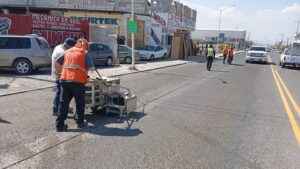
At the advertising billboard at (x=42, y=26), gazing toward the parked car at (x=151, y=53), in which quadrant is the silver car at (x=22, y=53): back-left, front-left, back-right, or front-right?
back-right

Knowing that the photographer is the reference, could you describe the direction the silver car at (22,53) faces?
facing to the left of the viewer

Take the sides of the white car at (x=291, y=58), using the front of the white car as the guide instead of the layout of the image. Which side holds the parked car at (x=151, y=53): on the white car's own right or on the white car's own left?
on the white car's own left

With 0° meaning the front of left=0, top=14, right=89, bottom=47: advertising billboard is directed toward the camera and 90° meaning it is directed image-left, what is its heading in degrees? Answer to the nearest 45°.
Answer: approximately 315°

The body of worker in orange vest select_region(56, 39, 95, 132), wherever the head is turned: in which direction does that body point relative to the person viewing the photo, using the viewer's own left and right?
facing away from the viewer and to the right of the viewer

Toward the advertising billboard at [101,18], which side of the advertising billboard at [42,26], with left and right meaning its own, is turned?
left

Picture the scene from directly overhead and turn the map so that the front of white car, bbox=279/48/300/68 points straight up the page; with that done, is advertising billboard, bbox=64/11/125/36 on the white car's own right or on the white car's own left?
on the white car's own left

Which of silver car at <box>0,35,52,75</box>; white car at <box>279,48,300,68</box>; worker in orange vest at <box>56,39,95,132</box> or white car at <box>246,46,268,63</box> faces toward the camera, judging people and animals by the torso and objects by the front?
white car at <box>246,46,268,63</box>

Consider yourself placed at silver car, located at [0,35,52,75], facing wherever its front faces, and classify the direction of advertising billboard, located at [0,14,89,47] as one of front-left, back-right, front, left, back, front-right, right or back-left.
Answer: right

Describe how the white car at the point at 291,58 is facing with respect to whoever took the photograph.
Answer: facing away from the viewer
